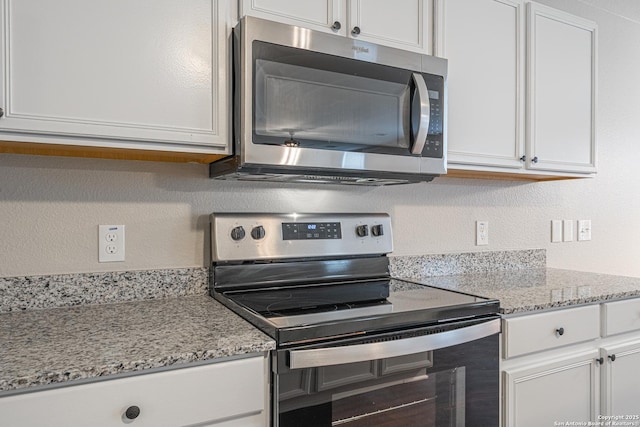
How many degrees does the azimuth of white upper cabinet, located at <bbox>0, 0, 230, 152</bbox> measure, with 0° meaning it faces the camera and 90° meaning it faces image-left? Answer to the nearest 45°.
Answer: approximately 0°

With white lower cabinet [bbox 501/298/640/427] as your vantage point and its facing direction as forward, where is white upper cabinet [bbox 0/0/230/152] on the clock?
The white upper cabinet is roughly at 3 o'clock from the white lower cabinet.

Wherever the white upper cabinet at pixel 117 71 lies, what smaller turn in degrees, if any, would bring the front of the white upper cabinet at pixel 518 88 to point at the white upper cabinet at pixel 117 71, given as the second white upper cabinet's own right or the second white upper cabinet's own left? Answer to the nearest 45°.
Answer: approximately 90° to the second white upper cabinet's own right

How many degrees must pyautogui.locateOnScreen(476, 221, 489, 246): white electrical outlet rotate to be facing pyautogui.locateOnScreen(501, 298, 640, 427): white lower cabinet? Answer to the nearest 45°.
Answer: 0° — it already faces it

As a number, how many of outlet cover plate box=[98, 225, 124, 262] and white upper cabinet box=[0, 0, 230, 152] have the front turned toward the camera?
2

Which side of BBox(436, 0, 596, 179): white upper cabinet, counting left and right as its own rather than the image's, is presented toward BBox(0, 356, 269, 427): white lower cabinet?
right

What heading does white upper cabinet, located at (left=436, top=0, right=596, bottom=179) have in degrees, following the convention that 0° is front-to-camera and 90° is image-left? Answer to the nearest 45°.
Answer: approximately 315°
